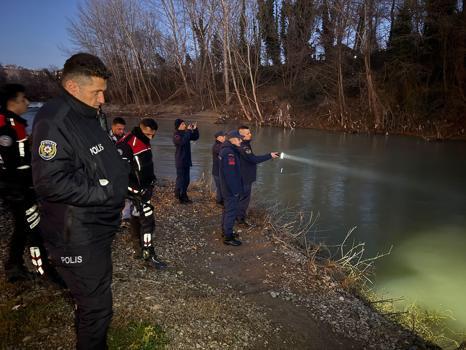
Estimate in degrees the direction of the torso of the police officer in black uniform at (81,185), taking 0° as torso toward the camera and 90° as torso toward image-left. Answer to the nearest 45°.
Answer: approximately 315°

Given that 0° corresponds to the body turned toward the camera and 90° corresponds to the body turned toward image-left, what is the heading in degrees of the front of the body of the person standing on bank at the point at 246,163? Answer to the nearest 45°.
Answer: approximately 270°

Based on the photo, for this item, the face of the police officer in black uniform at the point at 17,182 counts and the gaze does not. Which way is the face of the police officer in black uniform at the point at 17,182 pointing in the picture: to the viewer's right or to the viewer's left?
to the viewer's right

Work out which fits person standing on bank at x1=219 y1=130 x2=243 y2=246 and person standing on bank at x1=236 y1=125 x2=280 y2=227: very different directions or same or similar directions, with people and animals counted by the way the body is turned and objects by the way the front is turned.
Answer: same or similar directions

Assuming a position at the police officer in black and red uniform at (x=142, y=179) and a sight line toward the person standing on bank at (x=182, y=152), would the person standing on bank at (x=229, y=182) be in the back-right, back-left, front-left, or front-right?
front-right

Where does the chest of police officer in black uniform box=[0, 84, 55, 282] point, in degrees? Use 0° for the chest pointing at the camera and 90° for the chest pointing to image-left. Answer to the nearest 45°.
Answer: approximately 270°

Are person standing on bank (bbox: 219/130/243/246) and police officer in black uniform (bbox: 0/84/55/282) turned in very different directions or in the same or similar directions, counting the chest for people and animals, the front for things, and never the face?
same or similar directions

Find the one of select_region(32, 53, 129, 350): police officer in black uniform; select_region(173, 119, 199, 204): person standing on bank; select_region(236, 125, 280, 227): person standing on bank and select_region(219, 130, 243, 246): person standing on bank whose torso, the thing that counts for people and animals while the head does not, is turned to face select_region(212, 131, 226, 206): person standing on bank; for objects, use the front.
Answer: select_region(173, 119, 199, 204): person standing on bank
